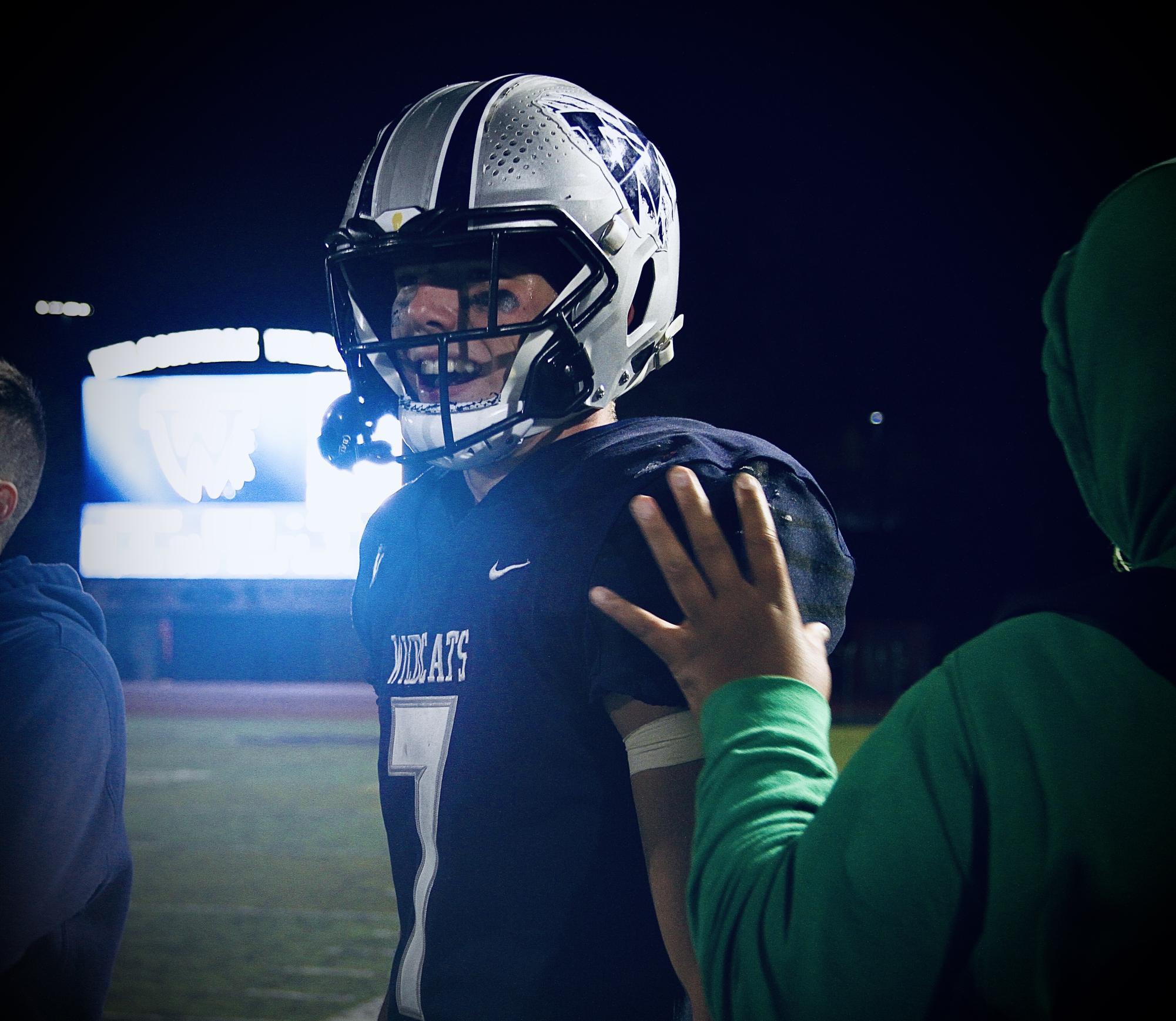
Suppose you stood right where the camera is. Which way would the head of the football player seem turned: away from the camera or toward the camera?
toward the camera

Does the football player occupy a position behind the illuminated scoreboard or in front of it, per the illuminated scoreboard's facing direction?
in front

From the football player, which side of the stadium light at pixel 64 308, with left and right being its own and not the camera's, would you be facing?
front

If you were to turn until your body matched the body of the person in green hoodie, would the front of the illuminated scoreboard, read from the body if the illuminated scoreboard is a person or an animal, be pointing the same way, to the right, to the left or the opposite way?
the opposite way

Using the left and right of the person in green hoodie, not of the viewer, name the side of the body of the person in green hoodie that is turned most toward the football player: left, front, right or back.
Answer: front

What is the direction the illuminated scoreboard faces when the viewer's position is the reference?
facing the viewer

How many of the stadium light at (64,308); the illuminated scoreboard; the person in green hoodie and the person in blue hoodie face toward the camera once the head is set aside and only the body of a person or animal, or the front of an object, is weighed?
2

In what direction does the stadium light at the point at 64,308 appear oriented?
toward the camera

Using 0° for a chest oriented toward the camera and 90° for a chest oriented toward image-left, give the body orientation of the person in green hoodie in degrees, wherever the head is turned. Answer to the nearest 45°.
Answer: approximately 135°

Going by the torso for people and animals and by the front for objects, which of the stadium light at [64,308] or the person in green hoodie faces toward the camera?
the stadium light

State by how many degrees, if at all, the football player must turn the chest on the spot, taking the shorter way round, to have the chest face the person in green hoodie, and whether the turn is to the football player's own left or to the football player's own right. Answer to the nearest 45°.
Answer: approximately 90° to the football player's own left

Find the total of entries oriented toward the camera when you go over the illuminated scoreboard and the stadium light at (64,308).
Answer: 2
